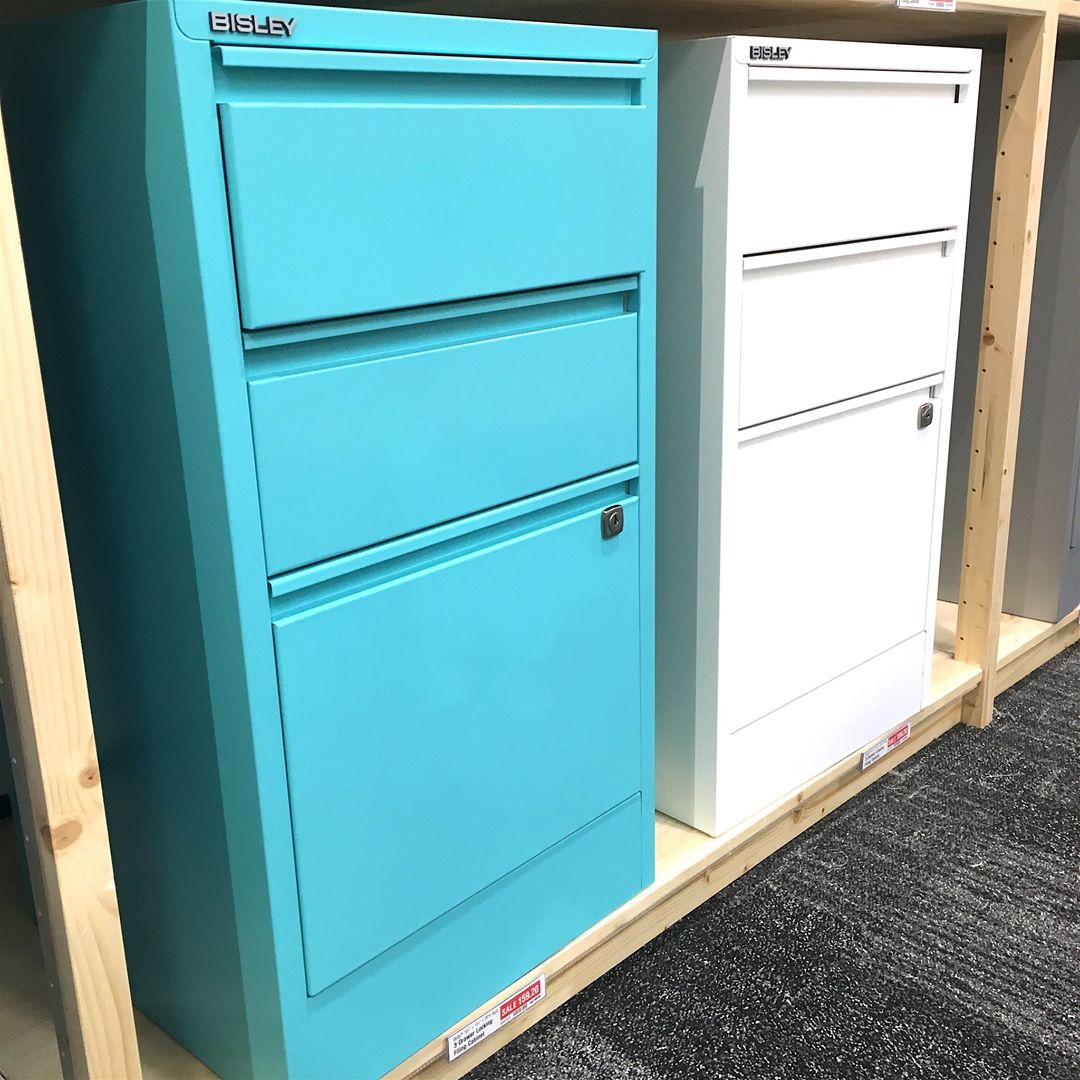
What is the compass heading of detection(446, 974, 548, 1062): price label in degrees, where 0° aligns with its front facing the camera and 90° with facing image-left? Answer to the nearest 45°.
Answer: approximately 315°

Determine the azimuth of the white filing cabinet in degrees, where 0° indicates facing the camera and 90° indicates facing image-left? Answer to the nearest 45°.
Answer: approximately 315°

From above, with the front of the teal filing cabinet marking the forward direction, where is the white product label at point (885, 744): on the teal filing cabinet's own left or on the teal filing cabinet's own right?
on the teal filing cabinet's own left

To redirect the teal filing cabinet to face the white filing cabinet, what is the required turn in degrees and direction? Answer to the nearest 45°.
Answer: approximately 90° to its left

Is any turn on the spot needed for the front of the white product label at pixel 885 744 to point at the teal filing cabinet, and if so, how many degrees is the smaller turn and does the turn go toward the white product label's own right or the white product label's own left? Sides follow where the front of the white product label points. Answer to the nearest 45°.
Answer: approximately 90° to the white product label's own right

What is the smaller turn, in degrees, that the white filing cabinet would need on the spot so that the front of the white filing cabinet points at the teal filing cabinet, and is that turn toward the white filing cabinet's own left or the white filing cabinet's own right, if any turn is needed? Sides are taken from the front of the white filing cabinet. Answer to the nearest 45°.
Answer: approximately 90° to the white filing cabinet's own right

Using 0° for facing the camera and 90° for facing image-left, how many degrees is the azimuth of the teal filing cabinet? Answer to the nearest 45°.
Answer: approximately 315°
